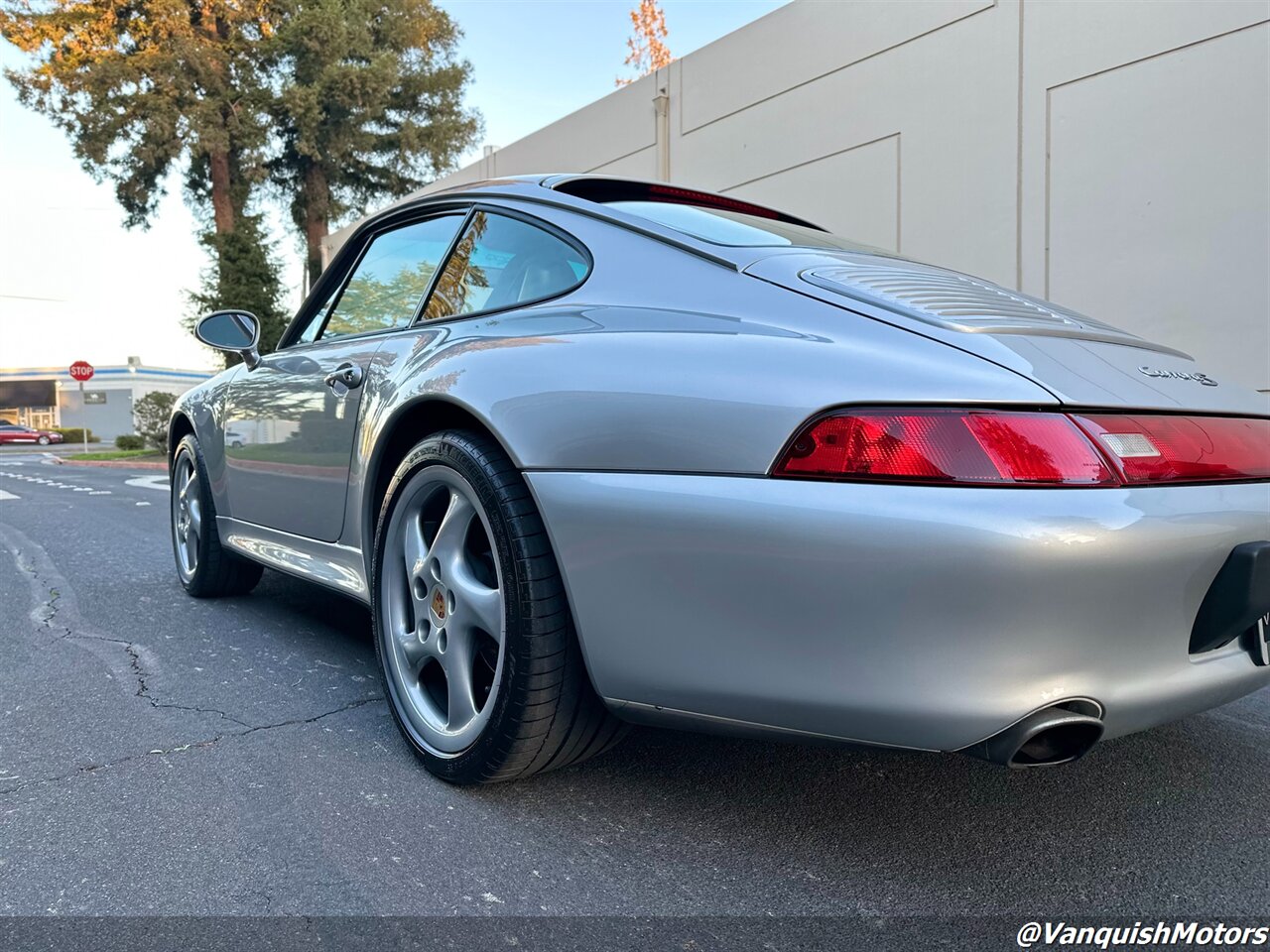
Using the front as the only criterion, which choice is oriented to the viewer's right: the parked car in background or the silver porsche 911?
the parked car in background

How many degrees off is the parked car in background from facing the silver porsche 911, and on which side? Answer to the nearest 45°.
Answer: approximately 90° to its right

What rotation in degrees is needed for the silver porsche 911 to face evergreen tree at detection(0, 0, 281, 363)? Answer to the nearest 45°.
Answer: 0° — it already faces it

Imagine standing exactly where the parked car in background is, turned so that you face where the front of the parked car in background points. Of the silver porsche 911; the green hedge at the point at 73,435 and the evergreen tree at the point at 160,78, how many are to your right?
2

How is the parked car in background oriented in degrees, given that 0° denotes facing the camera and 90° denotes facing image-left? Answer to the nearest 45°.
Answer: approximately 270°

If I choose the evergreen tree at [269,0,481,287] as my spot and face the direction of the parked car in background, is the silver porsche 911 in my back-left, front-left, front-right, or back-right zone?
back-left

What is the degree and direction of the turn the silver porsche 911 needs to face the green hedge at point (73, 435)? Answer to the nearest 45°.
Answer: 0° — it already faces it

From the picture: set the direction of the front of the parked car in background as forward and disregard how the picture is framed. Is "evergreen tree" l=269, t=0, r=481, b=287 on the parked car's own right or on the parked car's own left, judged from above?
on the parked car's own right

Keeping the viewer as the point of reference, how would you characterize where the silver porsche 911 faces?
facing away from the viewer and to the left of the viewer

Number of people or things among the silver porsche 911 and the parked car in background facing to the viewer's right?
1
